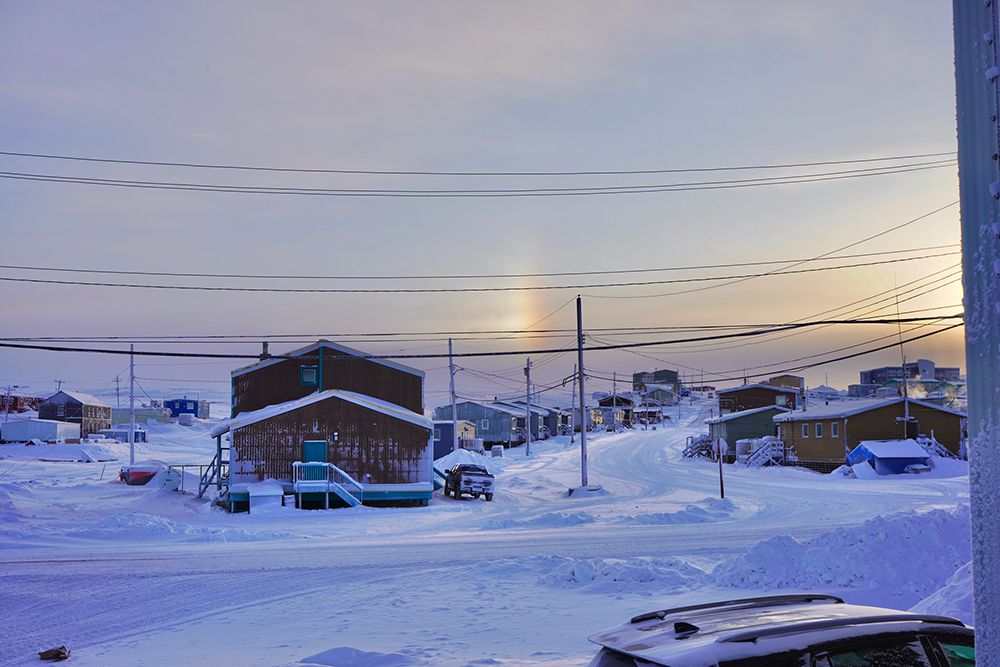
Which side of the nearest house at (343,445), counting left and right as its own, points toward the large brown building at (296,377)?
back

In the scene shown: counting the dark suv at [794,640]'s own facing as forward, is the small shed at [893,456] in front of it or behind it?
in front

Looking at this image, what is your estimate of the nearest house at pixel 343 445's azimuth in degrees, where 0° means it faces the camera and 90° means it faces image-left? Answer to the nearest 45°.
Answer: approximately 0°

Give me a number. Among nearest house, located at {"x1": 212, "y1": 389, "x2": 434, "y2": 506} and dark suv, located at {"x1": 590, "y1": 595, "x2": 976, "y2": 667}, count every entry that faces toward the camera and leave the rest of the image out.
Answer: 1

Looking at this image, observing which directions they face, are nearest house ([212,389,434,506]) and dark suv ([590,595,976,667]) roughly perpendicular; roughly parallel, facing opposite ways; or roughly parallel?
roughly perpendicular

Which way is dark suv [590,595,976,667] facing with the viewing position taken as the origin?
facing away from the viewer and to the right of the viewer

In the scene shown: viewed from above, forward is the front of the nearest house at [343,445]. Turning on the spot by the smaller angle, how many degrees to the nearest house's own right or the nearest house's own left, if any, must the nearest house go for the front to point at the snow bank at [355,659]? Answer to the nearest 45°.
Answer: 0° — it already faces it

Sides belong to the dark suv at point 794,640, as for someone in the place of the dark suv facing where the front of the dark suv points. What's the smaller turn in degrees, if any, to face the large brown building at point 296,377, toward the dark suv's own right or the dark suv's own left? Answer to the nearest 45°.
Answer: approximately 90° to the dark suv's own left

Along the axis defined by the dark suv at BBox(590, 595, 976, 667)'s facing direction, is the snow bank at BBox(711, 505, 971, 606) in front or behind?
in front

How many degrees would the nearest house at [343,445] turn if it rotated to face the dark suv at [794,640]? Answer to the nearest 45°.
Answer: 0° — it already faces it
